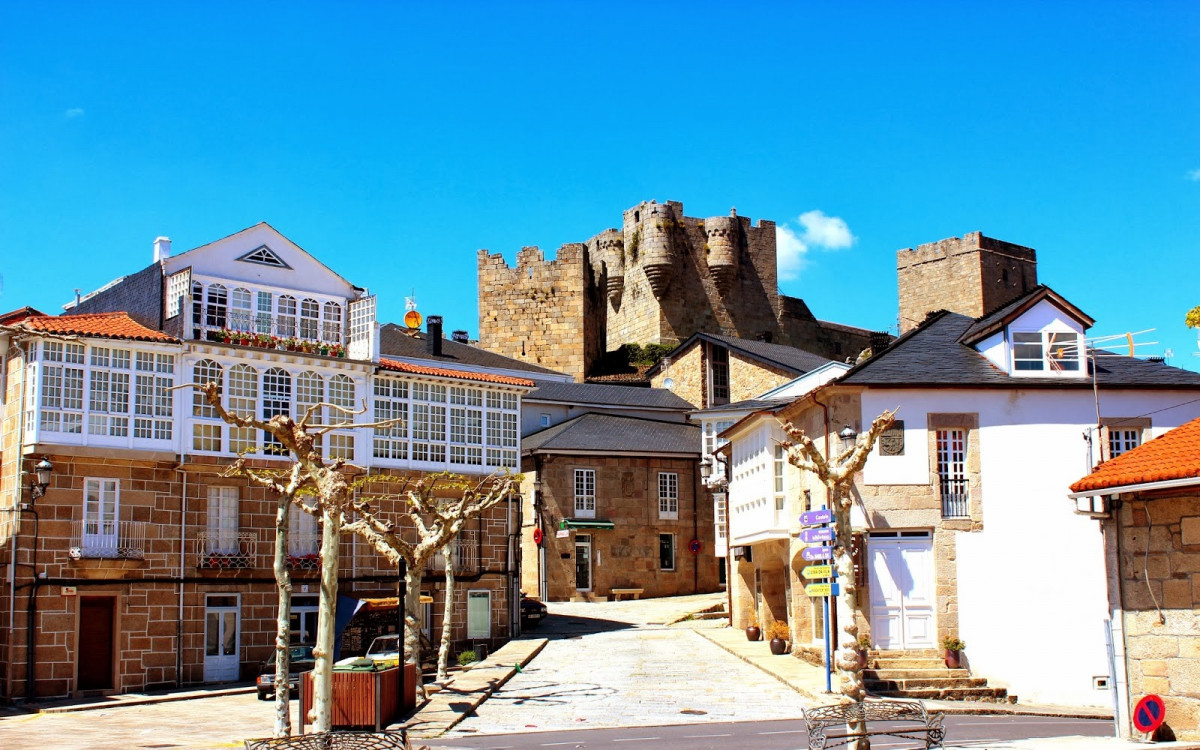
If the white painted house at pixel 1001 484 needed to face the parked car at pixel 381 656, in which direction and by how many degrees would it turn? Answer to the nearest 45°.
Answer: approximately 90° to its right

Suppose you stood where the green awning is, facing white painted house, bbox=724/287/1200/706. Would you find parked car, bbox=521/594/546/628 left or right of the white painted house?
right

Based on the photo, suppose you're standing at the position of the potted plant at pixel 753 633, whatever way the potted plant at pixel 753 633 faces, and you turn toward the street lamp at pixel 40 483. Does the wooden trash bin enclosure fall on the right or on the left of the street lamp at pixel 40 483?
left

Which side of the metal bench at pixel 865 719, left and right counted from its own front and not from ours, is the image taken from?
front

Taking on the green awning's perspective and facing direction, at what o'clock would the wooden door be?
The wooden door is roughly at 1 o'clock from the green awning.

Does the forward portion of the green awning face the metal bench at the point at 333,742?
yes

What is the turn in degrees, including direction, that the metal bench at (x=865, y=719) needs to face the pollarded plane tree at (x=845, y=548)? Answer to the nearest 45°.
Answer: approximately 180°

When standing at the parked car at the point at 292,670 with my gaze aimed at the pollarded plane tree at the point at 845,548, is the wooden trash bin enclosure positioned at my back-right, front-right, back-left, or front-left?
front-right

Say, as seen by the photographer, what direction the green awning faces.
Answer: facing the viewer

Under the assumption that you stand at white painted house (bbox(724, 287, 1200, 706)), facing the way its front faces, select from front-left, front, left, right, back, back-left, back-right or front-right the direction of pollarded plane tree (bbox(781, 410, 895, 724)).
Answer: front

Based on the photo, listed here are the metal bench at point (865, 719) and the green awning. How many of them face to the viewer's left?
0

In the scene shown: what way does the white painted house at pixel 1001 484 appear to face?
toward the camera
